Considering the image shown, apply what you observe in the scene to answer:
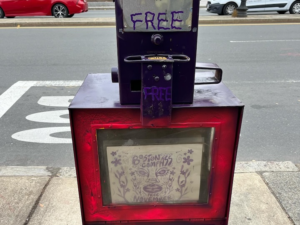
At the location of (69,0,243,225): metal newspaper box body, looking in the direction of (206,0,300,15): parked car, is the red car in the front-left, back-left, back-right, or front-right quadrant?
front-left

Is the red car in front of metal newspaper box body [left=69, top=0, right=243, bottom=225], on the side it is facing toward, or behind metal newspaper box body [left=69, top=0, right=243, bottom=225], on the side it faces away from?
behind

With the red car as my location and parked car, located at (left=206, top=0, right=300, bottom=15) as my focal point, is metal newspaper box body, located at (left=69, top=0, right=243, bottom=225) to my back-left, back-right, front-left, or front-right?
front-right

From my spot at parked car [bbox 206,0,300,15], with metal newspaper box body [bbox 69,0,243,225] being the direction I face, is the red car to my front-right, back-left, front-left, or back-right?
front-right

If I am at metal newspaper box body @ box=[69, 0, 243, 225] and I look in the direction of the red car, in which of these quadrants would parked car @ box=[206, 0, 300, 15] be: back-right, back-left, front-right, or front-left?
front-right

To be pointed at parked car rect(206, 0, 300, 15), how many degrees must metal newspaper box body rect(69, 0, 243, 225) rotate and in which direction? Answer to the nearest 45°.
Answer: approximately 180°

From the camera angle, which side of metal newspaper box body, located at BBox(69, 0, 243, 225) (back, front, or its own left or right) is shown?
front

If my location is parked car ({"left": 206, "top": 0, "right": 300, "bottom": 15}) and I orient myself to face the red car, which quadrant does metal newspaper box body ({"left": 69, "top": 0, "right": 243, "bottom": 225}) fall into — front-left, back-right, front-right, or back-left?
front-left
